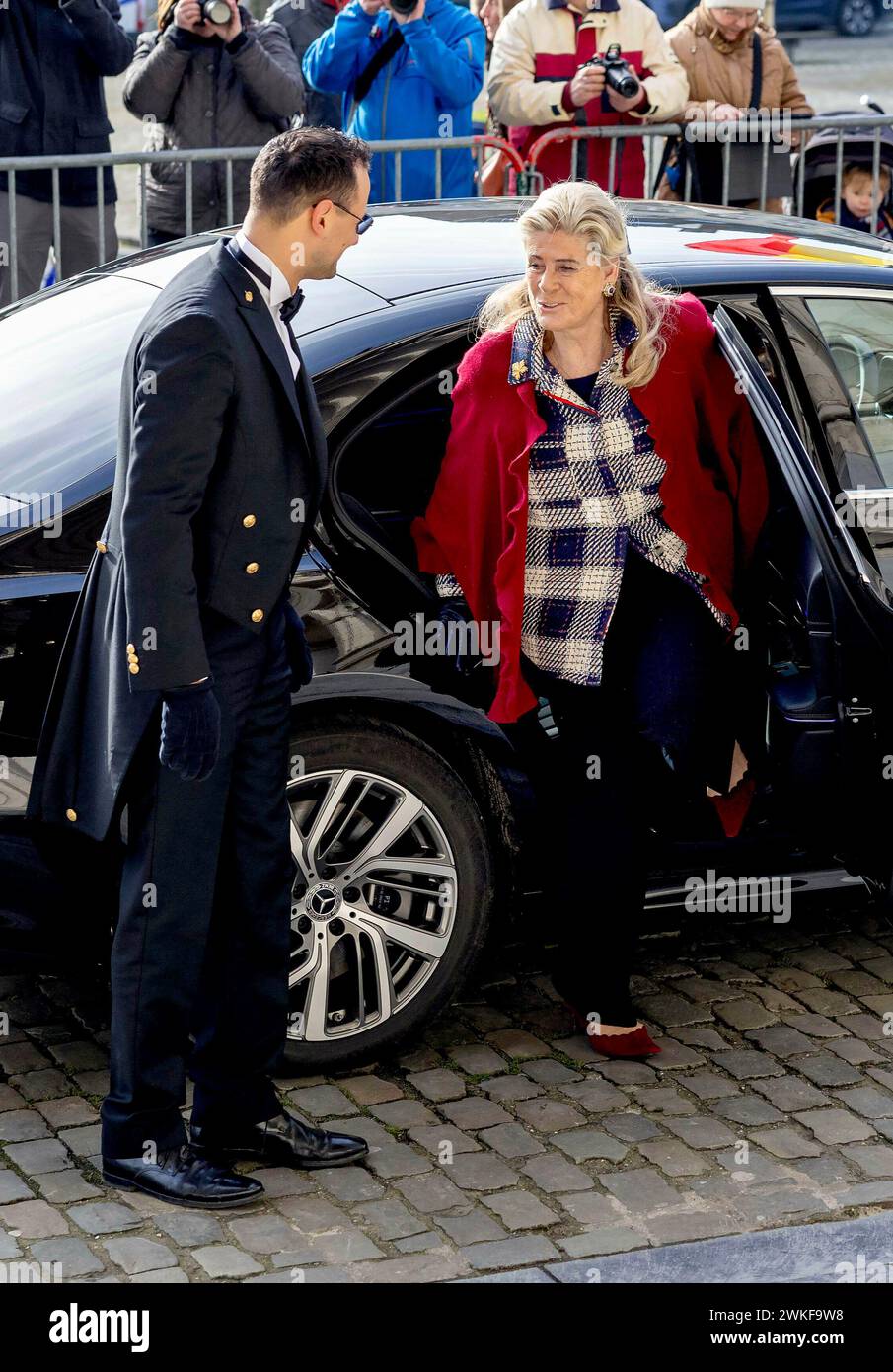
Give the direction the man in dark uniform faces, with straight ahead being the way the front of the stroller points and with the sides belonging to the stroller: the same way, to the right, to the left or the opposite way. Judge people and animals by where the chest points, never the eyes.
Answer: to the left

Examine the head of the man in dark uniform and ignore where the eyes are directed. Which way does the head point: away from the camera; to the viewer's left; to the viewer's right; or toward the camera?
to the viewer's right

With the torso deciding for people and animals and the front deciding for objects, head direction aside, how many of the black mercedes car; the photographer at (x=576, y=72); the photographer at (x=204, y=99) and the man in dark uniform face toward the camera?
2

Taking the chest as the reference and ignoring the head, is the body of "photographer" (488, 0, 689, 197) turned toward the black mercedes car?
yes

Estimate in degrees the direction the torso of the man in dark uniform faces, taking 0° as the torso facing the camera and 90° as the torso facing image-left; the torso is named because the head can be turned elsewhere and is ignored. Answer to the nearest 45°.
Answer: approximately 270°

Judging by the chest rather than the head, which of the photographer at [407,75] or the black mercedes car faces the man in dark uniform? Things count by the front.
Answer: the photographer

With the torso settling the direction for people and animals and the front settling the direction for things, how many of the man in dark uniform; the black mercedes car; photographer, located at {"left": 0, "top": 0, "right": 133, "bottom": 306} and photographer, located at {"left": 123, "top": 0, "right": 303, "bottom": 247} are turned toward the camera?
2
